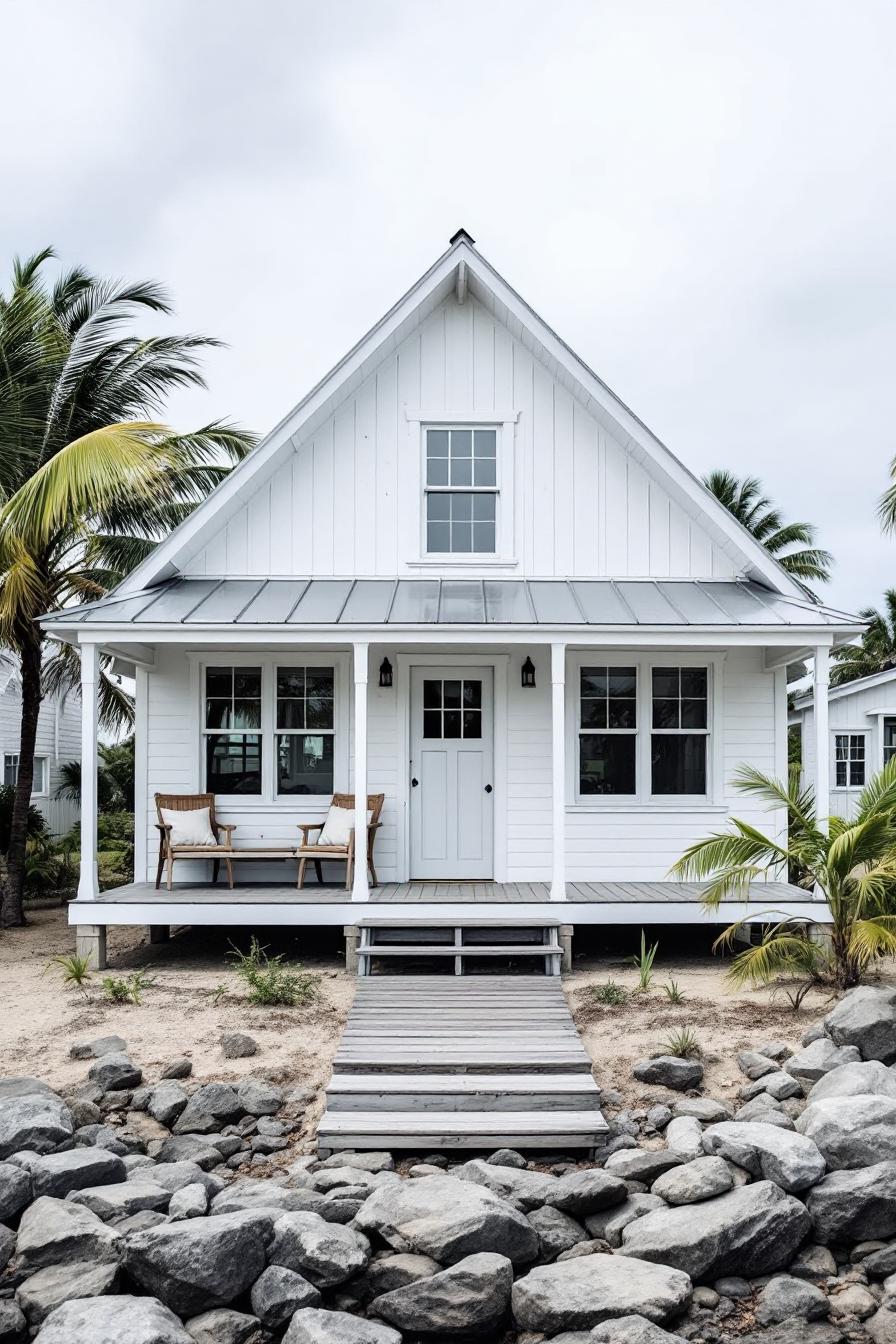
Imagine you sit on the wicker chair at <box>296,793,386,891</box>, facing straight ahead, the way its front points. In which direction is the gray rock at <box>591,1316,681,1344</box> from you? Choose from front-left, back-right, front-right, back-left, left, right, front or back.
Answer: front-left

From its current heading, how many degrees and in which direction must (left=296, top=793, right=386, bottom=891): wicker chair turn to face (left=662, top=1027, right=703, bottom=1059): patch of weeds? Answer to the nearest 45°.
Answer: approximately 90° to its left

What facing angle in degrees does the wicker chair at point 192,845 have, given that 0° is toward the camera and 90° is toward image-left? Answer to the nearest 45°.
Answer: approximately 315°

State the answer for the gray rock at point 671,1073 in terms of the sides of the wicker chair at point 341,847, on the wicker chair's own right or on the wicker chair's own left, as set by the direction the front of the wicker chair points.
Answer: on the wicker chair's own left

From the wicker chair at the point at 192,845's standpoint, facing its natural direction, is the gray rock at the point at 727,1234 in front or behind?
in front

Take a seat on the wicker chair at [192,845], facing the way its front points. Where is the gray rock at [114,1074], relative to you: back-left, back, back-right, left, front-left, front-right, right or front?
front-right

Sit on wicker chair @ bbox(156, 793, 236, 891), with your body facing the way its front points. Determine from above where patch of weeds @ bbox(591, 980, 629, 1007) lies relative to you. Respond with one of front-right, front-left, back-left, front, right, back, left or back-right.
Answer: front

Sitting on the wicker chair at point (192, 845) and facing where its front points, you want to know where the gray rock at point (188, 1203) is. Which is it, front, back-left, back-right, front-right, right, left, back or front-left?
front-right

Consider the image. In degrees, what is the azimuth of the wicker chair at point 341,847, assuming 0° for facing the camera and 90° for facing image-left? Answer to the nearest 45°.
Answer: approximately 45°

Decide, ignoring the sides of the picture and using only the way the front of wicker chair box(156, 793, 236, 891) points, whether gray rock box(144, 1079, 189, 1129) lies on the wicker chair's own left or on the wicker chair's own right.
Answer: on the wicker chair's own right

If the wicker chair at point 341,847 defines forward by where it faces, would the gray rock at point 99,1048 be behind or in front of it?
in front

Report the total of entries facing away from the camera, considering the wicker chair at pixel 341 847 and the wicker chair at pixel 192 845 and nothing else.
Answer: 0

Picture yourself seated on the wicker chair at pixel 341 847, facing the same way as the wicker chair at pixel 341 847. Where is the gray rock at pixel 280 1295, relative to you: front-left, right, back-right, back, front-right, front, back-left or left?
front-left

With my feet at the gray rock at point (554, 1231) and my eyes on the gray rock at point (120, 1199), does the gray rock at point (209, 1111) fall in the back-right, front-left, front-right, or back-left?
front-right
